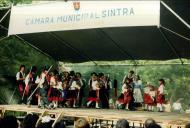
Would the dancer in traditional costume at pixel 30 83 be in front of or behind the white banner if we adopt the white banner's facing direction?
behind

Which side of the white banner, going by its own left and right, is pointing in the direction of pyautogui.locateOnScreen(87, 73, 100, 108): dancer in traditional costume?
back

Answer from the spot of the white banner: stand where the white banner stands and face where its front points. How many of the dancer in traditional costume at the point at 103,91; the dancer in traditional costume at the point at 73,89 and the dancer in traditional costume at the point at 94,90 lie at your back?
3

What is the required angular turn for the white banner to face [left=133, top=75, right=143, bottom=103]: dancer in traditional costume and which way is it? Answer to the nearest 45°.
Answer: approximately 135° to its left

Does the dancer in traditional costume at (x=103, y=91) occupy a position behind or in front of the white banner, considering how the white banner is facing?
behind

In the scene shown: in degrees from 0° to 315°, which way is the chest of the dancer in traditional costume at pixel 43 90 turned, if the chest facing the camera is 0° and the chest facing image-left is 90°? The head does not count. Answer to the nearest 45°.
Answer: approximately 45°

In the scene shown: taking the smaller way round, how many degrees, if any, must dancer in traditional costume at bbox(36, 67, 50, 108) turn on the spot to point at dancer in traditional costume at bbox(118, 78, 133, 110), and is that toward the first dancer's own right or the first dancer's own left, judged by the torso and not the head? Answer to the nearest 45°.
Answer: approximately 135° to the first dancer's own left

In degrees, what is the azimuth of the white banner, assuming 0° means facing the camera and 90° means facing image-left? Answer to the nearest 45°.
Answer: approximately 0°
